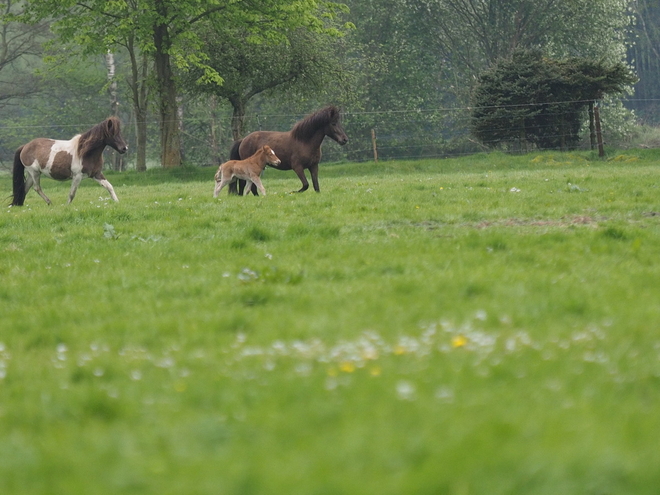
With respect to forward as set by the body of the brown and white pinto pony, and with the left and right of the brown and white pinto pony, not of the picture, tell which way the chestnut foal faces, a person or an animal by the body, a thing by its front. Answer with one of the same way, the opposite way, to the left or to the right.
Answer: the same way

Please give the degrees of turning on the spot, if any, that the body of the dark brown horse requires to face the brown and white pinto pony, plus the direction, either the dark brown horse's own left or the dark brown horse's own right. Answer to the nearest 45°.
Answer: approximately 180°

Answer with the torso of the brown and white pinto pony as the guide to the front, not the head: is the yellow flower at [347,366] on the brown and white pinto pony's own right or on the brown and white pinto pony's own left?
on the brown and white pinto pony's own right

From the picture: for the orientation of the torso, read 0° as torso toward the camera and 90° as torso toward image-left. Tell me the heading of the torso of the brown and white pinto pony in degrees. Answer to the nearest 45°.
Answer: approximately 270°

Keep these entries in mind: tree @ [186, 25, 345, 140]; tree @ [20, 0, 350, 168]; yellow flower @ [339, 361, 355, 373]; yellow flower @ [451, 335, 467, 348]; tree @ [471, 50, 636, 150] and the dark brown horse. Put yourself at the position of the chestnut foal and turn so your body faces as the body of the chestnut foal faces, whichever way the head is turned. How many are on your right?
2

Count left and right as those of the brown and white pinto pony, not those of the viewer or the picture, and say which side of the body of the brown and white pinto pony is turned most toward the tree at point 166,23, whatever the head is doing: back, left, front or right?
left

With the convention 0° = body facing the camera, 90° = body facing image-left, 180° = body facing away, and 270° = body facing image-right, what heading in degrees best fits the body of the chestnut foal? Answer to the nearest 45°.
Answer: approximately 270°

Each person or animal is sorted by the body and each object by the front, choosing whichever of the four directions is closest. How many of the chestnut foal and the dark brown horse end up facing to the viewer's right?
2

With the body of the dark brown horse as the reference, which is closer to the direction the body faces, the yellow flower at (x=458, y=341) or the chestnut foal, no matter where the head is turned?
the yellow flower

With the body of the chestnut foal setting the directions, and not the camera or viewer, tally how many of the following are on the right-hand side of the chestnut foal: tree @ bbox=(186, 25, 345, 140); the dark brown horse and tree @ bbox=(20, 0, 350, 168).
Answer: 0

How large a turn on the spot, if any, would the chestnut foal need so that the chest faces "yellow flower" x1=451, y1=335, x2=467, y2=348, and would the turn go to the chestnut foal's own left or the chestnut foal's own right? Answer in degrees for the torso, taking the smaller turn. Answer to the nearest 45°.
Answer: approximately 90° to the chestnut foal's own right

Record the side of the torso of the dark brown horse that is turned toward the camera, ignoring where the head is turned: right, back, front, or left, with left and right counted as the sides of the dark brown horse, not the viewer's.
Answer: right

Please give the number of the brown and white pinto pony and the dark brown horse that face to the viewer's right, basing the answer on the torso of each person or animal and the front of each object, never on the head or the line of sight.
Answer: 2

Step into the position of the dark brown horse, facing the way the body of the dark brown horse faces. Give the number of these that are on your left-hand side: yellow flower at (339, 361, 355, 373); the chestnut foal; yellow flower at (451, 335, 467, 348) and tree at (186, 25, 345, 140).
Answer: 1

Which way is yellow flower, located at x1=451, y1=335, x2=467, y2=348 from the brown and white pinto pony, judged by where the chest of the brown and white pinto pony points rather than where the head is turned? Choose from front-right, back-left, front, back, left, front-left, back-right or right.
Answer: right

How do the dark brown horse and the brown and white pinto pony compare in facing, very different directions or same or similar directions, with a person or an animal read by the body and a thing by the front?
same or similar directions

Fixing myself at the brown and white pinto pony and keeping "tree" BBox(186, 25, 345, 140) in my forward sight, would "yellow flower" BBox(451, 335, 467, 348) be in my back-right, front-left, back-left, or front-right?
back-right

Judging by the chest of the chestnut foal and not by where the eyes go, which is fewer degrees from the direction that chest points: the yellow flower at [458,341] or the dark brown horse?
the dark brown horse
